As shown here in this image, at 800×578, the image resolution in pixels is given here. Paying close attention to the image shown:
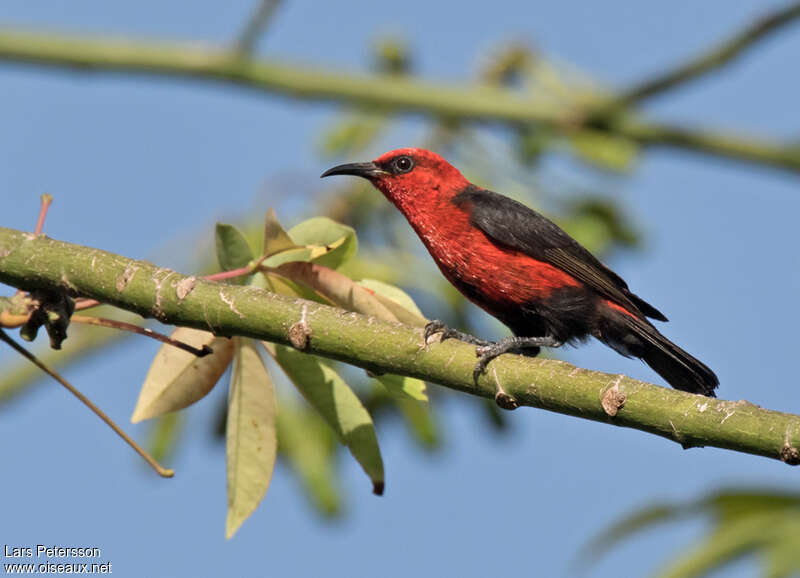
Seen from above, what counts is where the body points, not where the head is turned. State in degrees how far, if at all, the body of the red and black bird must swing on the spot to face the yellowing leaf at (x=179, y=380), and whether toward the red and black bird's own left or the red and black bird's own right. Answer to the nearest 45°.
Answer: approximately 45° to the red and black bird's own left

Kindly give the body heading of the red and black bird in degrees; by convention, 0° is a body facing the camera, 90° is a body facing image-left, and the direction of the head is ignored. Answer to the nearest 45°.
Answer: approximately 90°
